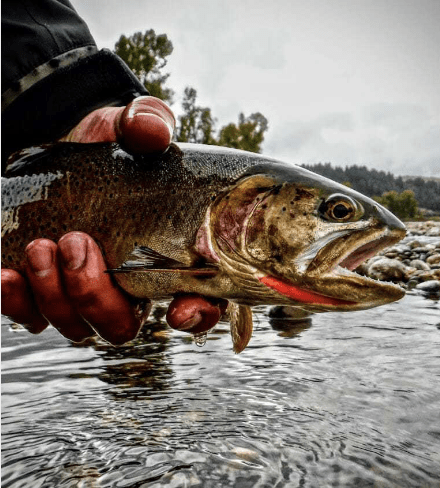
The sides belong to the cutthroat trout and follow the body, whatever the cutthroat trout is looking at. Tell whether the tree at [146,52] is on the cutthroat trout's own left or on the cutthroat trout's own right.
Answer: on the cutthroat trout's own left

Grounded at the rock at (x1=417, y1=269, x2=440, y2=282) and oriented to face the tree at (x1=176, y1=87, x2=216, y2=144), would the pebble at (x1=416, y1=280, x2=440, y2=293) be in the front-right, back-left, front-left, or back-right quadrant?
back-left

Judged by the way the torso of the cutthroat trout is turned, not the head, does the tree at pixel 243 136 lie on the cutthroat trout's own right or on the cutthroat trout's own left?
on the cutthroat trout's own left

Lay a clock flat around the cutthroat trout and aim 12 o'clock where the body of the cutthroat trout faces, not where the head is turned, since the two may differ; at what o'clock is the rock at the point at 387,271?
The rock is roughly at 10 o'clock from the cutthroat trout.

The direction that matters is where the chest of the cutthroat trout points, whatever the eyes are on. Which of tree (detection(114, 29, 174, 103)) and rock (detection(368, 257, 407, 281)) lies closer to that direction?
the rock

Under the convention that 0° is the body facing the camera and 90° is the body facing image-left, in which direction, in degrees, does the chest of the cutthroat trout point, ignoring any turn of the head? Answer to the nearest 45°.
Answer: approximately 270°

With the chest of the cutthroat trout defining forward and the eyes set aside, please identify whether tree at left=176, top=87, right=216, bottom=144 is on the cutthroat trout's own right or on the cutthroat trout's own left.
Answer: on the cutthroat trout's own left

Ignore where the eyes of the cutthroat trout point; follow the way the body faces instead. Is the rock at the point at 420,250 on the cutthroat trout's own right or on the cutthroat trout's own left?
on the cutthroat trout's own left

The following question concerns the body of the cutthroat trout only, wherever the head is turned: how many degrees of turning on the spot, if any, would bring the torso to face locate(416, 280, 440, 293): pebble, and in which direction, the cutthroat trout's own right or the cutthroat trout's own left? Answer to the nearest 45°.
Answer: approximately 45° to the cutthroat trout's own left
